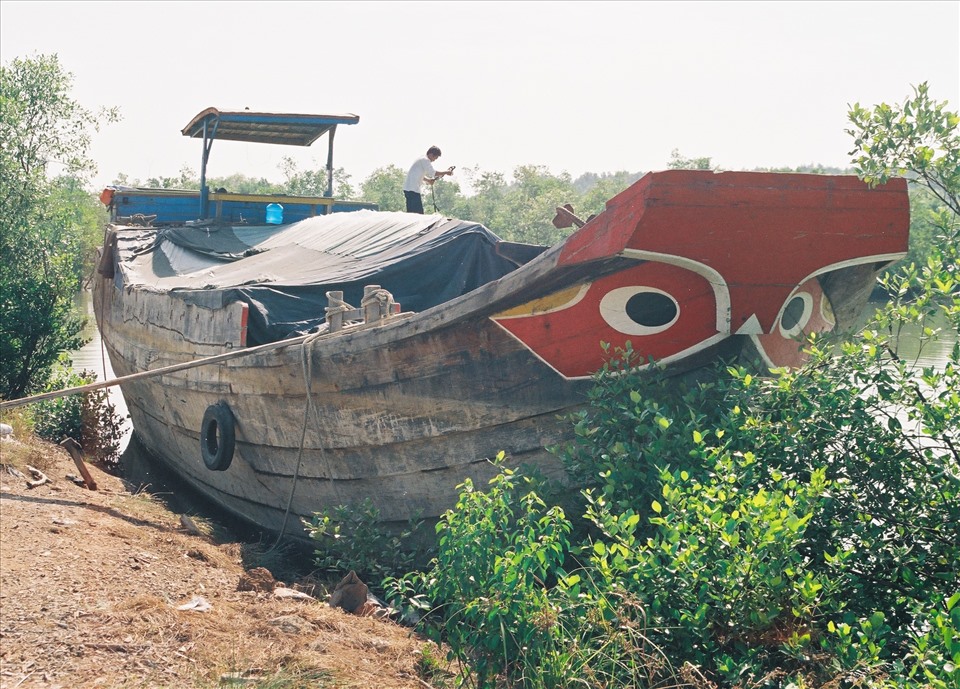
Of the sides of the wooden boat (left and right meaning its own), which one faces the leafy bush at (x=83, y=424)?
back

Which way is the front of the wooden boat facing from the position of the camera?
facing the viewer and to the right of the viewer

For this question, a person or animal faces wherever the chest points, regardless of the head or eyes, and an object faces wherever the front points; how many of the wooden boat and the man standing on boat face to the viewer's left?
0

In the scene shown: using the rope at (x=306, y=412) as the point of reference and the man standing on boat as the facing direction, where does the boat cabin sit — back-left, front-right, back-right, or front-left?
front-left

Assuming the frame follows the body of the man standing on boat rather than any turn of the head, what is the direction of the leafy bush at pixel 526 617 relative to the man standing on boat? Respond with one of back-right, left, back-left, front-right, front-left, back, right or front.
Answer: right

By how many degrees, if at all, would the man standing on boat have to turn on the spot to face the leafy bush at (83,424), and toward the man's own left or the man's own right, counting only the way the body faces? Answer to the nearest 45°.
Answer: approximately 180°

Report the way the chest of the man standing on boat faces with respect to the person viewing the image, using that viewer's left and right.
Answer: facing to the right of the viewer
